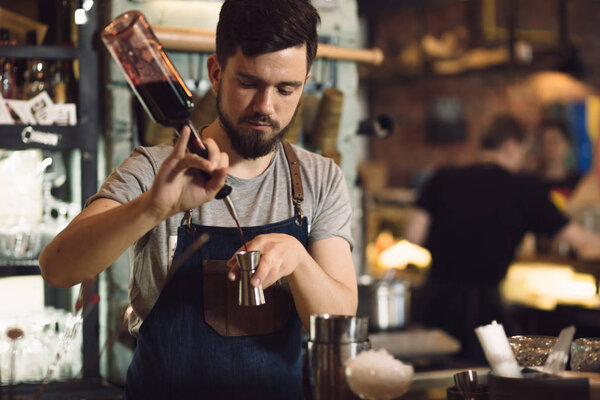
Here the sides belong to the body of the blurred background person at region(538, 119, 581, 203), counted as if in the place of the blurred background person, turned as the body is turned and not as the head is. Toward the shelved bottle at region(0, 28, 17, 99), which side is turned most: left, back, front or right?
front

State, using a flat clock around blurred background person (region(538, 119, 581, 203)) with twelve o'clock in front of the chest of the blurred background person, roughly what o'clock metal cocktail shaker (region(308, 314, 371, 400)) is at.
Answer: The metal cocktail shaker is roughly at 12 o'clock from the blurred background person.

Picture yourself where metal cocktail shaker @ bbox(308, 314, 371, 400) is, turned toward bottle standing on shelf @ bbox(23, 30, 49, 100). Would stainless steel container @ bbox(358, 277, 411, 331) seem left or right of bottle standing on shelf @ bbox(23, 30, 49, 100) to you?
right

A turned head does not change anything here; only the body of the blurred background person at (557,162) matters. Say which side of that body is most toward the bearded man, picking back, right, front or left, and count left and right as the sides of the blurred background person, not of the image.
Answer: front

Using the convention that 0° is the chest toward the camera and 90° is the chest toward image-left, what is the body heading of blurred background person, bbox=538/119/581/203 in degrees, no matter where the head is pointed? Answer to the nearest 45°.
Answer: approximately 0°

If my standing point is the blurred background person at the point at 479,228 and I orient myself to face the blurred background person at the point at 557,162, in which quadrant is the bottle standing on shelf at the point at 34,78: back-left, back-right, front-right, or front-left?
back-left

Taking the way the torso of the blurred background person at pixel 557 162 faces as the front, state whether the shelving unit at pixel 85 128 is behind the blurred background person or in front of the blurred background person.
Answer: in front
